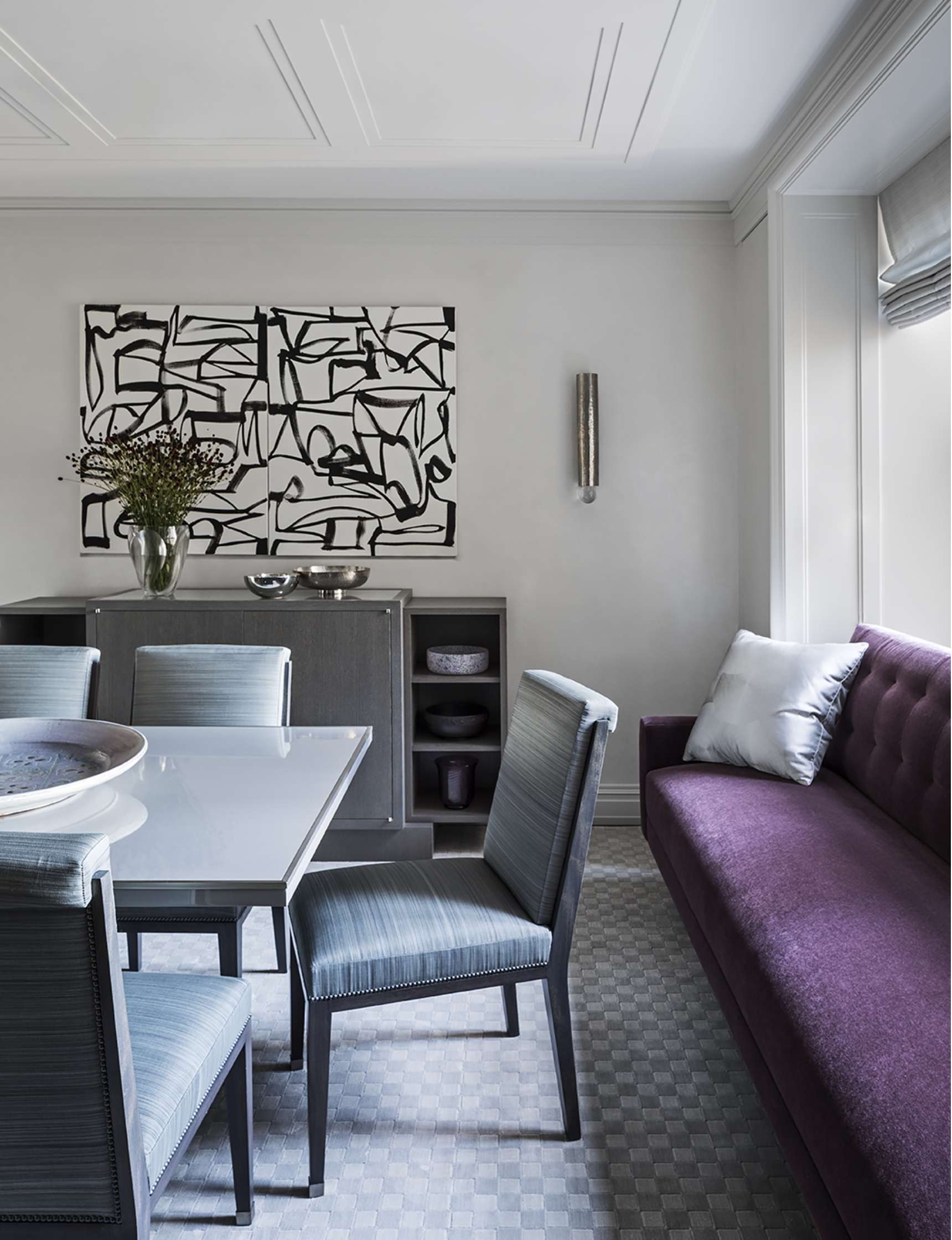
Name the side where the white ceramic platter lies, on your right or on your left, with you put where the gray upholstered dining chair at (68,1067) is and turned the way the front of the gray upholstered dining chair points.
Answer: on your left

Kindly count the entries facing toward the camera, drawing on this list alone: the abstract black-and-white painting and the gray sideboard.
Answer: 2

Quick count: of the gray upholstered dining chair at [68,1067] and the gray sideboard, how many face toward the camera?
1

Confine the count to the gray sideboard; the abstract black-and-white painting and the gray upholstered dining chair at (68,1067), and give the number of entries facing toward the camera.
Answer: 2

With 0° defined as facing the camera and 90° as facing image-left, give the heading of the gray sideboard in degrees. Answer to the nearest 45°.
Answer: approximately 0°

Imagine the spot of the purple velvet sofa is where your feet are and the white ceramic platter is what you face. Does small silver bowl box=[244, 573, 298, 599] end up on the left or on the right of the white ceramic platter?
right

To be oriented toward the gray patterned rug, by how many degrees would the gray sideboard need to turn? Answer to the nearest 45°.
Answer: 0° — it already faces it

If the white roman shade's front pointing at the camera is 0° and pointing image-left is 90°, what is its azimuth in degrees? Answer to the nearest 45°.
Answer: approximately 45°

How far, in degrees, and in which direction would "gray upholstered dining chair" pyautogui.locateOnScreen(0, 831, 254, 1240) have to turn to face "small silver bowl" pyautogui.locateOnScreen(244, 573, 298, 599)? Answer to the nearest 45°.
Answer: approximately 45° to its left
